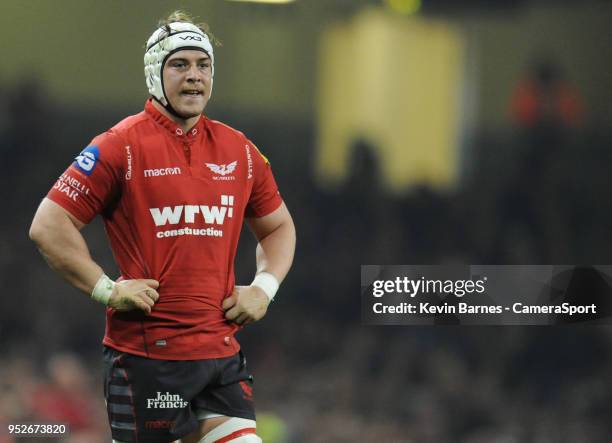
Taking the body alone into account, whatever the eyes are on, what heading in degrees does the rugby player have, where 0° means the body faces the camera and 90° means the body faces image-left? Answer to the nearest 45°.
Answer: approximately 315°
